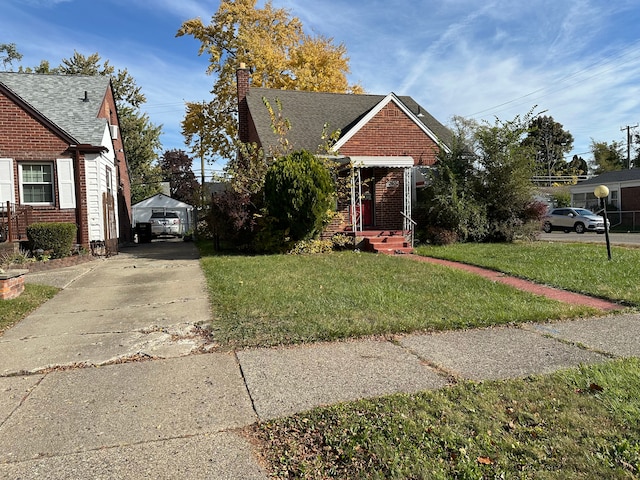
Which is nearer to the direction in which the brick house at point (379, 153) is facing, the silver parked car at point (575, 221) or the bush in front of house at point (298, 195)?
the bush in front of house

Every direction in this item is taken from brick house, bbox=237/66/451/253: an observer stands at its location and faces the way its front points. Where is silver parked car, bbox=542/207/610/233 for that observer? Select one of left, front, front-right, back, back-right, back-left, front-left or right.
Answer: back-left

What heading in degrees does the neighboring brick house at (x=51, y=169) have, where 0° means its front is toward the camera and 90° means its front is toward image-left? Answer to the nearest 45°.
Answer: approximately 0°

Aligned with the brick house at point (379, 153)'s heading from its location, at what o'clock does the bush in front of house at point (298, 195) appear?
The bush in front of house is roughly at 1 o'clock from the brick house.

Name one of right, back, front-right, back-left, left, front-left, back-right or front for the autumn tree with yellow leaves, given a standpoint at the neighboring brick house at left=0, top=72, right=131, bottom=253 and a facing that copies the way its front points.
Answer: back-left

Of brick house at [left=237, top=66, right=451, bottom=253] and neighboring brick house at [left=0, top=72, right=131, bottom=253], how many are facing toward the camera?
2

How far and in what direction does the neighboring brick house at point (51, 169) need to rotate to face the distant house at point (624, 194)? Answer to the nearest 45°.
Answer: approximately 90° to its left

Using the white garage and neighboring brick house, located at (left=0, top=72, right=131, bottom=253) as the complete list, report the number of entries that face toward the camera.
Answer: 2

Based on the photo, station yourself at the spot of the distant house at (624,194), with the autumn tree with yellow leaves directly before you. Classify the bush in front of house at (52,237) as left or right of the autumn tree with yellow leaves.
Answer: left
